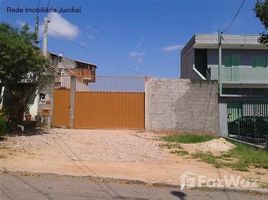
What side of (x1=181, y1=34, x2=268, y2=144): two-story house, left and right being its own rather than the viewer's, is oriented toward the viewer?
front

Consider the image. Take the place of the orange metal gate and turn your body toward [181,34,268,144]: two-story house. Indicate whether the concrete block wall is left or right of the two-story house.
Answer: right

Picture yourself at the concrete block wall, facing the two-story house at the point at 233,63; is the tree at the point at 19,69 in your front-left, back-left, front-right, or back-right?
back-left

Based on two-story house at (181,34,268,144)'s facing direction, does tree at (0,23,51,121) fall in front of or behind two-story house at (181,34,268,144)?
in front

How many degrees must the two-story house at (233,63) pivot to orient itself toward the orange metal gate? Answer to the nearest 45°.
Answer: approximately 45° to its right
